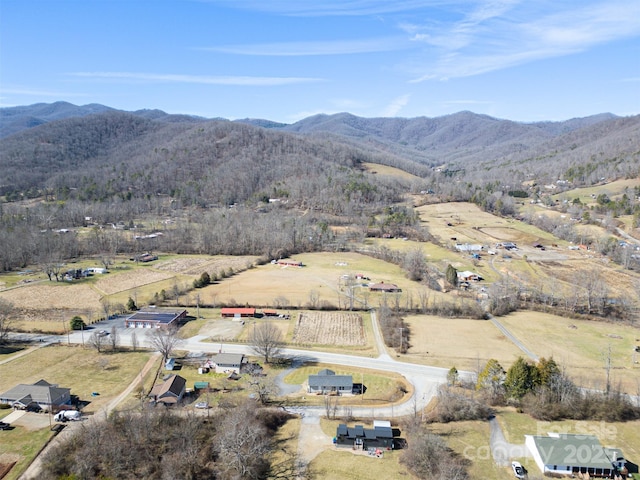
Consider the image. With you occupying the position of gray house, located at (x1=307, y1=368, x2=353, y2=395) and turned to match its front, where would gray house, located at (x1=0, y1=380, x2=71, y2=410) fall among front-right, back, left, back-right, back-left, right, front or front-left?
right

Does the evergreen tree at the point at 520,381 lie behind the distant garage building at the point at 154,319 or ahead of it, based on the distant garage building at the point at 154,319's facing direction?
ahead

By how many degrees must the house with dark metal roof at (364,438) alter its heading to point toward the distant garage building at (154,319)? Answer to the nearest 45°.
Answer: approximately 135° to its right

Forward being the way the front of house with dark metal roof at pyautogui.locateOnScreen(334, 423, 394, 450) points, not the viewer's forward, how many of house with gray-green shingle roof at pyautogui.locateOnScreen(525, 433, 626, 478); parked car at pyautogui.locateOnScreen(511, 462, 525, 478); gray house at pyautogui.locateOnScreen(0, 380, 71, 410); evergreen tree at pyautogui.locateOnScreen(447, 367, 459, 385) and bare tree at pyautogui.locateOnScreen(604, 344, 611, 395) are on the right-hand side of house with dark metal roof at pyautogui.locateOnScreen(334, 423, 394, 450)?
1

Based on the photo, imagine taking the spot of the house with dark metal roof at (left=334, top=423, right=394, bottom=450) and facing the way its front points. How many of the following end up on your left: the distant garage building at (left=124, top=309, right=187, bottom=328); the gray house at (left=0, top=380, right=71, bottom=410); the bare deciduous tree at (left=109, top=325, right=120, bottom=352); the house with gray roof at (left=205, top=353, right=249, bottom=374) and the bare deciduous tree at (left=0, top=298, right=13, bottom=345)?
0

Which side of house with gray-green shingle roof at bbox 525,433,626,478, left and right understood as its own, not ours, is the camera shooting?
front

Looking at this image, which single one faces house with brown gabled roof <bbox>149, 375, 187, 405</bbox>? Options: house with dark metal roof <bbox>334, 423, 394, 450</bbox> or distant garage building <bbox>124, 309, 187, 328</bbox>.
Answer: the distant garage building

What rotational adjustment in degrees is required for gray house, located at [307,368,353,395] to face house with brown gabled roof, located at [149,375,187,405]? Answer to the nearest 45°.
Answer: approximately 90° to its right

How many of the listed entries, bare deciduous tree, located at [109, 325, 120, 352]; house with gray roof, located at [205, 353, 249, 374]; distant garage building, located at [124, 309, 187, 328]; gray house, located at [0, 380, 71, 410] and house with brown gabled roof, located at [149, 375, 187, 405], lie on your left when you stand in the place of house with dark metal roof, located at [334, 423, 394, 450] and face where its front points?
0

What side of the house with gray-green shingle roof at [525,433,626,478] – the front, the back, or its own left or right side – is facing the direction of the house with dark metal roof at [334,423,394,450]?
right

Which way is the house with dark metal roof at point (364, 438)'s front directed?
toward the camera

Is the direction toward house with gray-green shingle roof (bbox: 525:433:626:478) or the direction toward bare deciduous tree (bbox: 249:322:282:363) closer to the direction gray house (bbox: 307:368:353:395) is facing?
the house with gray-green shingle roof
